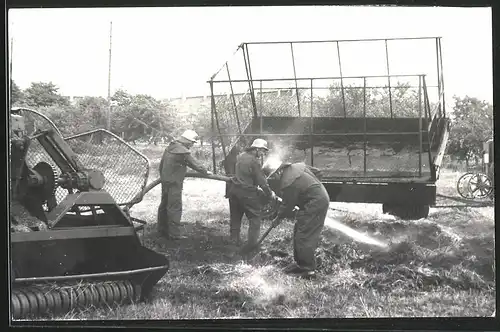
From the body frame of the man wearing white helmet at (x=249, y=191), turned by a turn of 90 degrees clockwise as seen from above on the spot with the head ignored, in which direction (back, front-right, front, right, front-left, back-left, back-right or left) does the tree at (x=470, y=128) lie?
back-left

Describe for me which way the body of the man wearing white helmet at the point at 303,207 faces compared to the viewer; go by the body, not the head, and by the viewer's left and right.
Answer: facing to the left of the viewer

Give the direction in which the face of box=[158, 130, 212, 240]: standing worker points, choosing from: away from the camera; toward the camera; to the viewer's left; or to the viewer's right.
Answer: to the viewer's right

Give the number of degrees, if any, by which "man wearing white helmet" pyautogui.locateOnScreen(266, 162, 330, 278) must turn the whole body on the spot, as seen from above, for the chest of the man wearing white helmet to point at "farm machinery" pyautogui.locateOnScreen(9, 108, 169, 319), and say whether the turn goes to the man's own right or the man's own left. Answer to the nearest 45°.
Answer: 0° — they already face it
